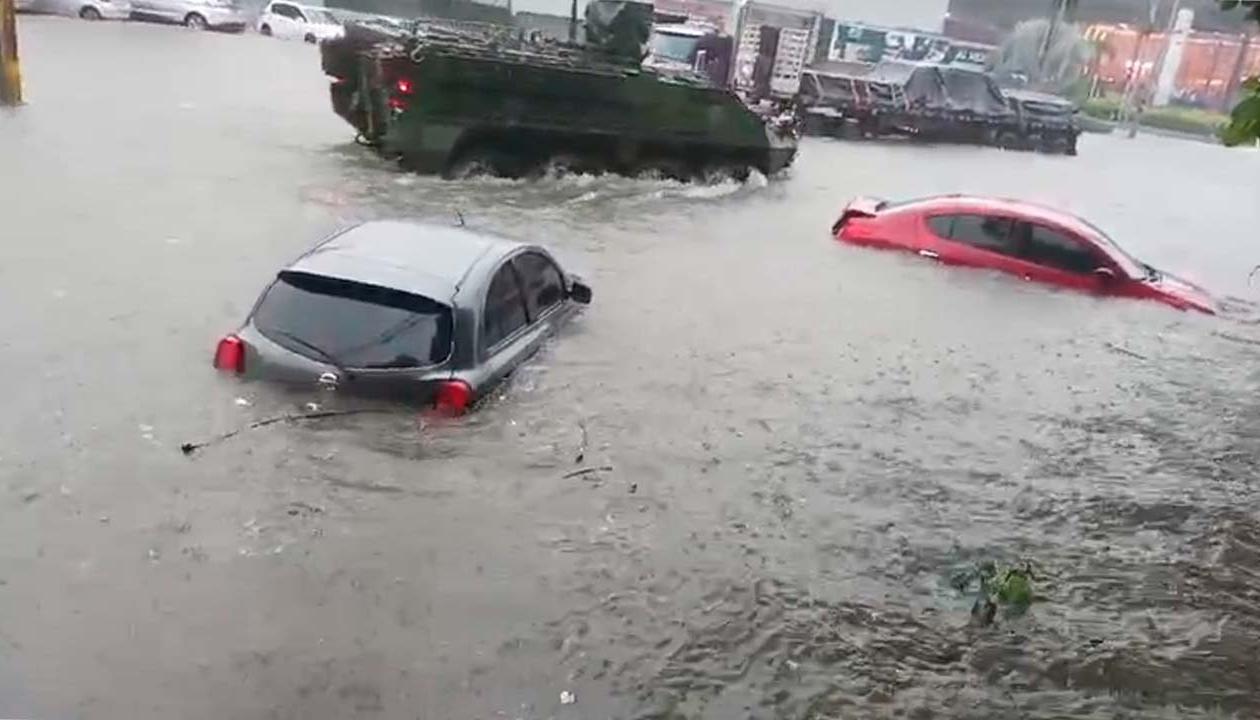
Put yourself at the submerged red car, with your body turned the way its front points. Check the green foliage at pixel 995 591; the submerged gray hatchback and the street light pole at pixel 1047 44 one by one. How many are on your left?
1

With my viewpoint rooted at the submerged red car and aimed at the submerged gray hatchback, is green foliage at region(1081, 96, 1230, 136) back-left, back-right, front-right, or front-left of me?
back-right

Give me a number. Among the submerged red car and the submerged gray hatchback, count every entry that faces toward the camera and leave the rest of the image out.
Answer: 0

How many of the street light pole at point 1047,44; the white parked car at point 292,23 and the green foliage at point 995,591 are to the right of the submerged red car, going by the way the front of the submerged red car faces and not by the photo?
1

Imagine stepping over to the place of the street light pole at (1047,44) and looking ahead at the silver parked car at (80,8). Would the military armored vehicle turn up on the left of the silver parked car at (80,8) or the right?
left

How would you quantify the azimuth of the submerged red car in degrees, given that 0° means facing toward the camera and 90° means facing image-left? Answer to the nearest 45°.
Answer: approximately 270°

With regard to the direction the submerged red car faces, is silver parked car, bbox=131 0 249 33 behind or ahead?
behind

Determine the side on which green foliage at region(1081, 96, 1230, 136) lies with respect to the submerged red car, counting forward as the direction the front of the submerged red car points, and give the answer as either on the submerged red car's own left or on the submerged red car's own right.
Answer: on the submerged red car's own left

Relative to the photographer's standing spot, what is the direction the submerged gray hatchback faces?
facing away from the viewer and to the right of the viewer

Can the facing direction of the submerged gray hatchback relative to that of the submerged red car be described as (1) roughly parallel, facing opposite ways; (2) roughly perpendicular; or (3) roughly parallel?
roughly perpendicular

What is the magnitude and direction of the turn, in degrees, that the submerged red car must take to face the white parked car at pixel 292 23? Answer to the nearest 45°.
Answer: approximately 135° to its left

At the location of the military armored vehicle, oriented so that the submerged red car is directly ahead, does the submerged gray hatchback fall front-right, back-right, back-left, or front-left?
front-right
